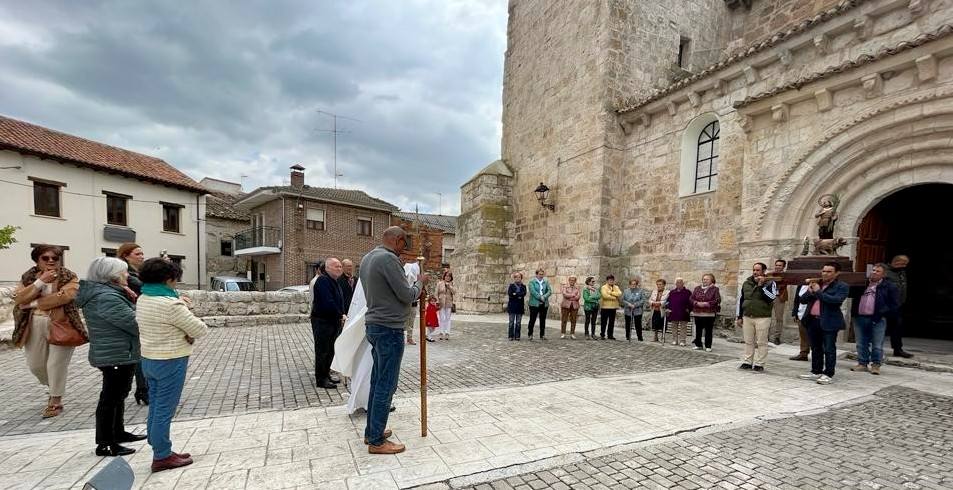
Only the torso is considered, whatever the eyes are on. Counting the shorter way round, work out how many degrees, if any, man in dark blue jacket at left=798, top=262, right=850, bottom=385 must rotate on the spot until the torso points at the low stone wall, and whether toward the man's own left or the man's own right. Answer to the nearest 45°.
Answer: approximately 45° to the man's own right

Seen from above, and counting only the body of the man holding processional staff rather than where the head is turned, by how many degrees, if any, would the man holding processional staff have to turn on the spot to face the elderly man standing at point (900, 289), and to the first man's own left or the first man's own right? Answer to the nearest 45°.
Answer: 0° — they already face them

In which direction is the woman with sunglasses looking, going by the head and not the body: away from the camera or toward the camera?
toward the camera

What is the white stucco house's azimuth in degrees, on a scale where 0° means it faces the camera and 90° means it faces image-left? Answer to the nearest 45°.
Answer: approximately 315°

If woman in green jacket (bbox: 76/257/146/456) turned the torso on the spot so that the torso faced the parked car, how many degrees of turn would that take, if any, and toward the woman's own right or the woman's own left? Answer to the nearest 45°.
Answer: approximately 90° to the woman's own left

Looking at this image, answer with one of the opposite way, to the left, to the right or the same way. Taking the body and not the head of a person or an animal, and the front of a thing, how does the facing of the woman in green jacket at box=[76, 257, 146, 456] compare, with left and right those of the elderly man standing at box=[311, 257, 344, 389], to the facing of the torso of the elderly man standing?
the same way

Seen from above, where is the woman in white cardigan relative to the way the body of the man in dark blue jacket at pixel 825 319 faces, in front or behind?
in front

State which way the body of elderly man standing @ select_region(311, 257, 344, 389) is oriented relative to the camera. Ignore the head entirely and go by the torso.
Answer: to the viewer's right

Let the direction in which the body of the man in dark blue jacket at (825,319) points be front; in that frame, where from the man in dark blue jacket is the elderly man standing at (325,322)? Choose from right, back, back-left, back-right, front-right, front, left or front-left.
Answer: front

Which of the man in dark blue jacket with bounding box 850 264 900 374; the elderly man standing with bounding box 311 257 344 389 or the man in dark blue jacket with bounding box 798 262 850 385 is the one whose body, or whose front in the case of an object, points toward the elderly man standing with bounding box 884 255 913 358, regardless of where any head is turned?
the elderly man standing with bounding box 311 257 344 389
